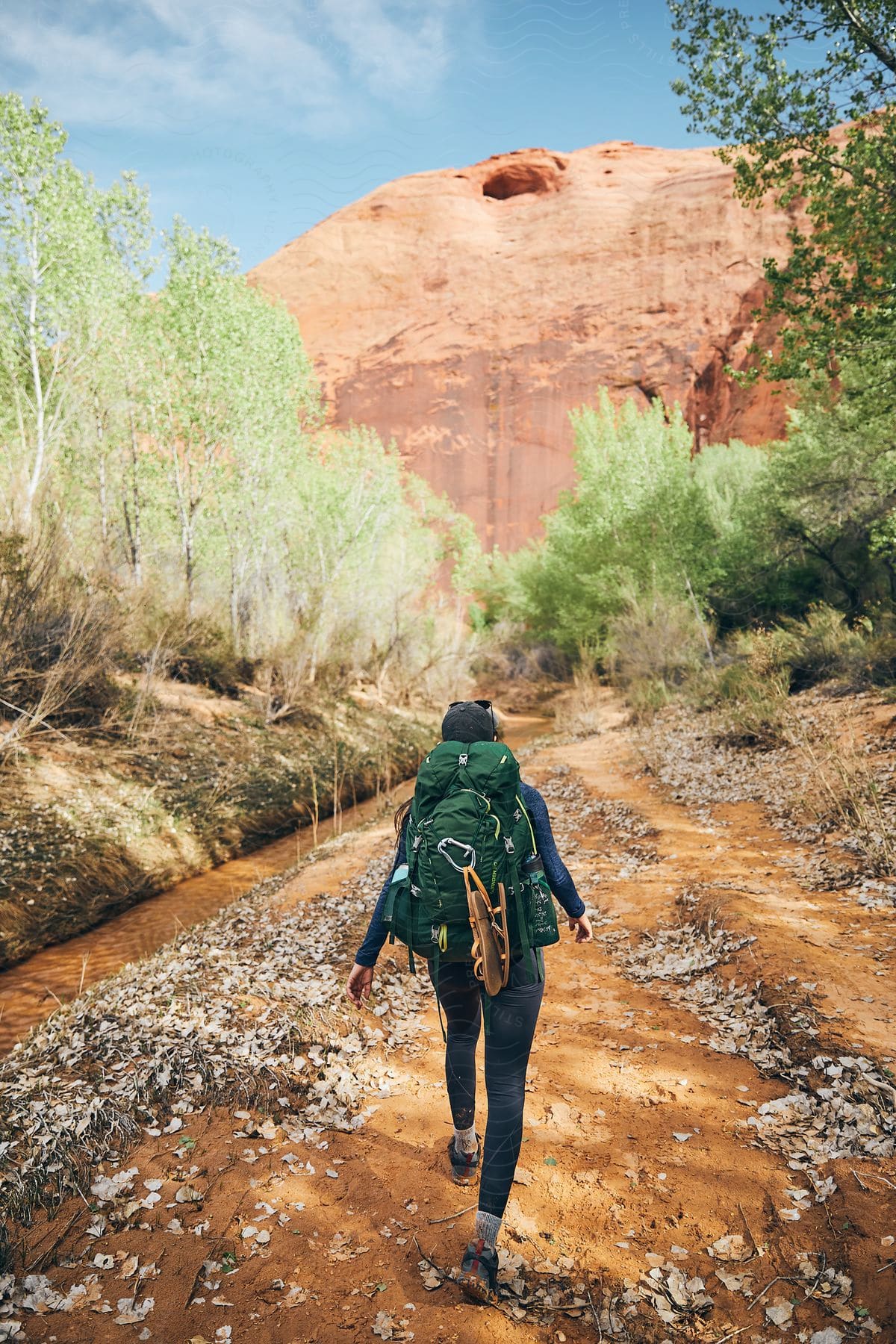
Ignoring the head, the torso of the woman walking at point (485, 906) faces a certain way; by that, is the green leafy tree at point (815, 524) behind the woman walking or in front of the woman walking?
in front

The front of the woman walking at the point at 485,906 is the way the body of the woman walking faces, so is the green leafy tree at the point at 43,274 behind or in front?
in front

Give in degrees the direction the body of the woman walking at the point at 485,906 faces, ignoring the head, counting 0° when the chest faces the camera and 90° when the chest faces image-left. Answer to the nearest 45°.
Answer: approximately 180°

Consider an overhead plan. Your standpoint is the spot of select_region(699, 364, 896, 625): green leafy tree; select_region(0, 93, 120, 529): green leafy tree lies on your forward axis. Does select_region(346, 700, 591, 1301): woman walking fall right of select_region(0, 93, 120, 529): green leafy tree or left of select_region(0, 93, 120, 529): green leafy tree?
left

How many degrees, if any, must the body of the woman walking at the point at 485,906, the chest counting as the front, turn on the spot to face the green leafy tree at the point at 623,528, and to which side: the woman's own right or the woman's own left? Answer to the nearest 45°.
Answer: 0° — they already face it
